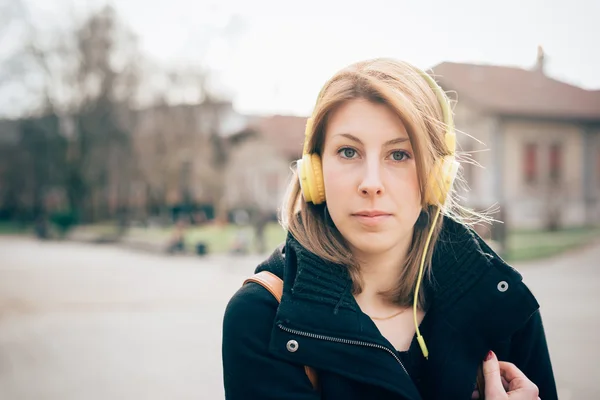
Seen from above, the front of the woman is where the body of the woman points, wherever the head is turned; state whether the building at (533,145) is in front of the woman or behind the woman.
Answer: behind

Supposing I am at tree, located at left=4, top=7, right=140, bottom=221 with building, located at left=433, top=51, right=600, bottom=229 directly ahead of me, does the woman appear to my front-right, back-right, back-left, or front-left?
front-right

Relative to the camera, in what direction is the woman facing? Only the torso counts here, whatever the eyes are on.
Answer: toward the camera

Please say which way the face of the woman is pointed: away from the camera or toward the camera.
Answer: toward the camera

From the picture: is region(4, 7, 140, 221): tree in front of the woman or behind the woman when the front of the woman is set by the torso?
behind

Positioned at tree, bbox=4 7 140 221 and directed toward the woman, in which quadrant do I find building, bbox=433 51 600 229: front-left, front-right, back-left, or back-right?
front-left
